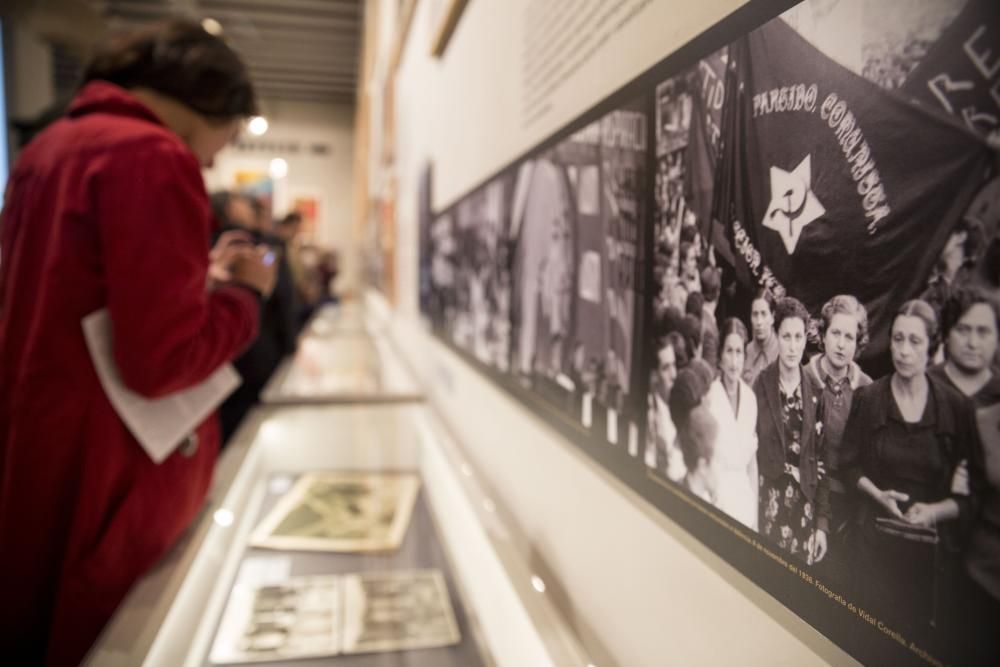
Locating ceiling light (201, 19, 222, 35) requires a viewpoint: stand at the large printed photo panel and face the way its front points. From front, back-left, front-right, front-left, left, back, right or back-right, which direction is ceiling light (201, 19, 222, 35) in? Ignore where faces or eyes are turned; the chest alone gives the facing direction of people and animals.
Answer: front-right

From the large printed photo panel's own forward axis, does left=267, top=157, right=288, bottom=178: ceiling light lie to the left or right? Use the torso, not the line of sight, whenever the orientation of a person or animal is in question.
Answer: on its right

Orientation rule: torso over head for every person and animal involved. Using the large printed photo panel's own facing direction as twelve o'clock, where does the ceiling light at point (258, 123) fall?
The ceiling light is roughly at 2 o'clock from the large printed photo panel.

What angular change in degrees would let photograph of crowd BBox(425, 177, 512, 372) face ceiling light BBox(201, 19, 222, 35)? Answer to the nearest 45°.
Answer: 0° — it already faces it

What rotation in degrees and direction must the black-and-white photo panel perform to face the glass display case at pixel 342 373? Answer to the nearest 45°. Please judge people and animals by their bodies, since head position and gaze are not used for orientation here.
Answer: approximately 90° to its right

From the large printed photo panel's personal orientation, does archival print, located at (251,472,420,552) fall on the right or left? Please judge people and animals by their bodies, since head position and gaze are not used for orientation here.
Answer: on its right

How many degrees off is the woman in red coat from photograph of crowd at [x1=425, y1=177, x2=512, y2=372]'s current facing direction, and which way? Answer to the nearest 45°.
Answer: approximately 45° to its left

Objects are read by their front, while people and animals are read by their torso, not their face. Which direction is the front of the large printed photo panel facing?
to the viewer's left

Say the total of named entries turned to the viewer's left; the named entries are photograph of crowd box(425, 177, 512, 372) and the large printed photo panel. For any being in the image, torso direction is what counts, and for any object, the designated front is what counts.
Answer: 2

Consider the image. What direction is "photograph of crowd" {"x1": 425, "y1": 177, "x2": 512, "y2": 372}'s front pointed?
to the viewer's left
